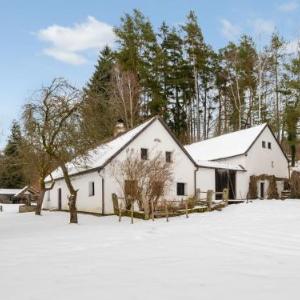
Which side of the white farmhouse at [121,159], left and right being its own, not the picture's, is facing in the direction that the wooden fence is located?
front

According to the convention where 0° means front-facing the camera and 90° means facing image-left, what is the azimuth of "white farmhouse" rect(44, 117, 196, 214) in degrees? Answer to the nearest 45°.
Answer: approximately 315°

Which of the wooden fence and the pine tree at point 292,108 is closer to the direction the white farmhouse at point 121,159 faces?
the wooden fence

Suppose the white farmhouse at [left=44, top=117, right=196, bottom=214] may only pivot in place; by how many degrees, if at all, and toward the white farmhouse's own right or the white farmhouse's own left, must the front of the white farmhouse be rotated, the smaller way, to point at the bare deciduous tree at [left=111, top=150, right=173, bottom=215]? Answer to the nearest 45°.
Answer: approximately 45° to the white farmhouse's own right

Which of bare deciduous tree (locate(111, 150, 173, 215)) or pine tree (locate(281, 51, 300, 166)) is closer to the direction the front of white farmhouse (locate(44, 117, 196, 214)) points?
the bare deciduous tree

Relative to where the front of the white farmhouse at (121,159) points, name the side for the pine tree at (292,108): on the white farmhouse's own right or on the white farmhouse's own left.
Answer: on the white farmhouse's own left

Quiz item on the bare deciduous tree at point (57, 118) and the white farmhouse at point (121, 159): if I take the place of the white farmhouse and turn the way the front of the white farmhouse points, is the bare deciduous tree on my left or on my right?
on my right

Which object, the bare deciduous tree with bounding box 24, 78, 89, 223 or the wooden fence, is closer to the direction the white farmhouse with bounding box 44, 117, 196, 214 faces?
the wooden fence
